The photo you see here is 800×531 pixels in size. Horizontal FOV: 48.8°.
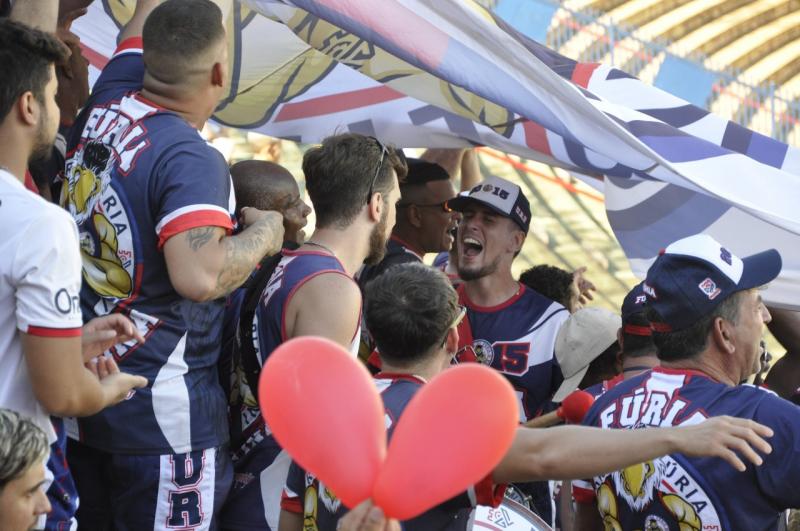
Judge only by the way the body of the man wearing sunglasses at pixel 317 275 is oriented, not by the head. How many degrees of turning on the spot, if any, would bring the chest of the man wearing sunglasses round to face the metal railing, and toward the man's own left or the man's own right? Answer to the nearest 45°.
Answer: approximately 45° to the man's own left

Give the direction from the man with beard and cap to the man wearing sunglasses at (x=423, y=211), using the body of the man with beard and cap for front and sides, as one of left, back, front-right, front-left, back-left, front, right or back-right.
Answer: right

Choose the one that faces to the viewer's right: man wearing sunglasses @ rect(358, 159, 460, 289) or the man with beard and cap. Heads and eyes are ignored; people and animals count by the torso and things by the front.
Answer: the man wearing sunglasses

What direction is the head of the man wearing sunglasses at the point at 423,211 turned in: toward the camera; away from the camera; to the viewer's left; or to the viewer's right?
to the viewer's right

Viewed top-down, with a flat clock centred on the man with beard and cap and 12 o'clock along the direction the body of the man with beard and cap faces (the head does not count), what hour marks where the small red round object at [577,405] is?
The small red round object is roughly at 10 o'clock from the man with beard and cap.

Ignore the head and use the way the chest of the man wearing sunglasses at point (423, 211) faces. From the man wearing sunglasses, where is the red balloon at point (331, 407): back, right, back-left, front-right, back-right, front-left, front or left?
right

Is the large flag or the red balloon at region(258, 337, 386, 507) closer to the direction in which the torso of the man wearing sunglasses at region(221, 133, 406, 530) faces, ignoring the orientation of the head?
the large flag

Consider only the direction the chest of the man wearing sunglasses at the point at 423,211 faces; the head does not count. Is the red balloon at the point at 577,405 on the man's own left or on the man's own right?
on the man's own right

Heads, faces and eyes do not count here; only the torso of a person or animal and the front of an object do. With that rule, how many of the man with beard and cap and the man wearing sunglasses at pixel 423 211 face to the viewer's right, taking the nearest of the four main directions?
1

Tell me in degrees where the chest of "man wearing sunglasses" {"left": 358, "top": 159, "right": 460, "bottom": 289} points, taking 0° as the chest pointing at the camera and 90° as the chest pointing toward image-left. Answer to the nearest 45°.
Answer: approximately 270°

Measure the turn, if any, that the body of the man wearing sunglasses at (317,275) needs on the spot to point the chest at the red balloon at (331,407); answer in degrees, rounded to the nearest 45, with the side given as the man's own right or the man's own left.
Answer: approximately 135° to the man's own right

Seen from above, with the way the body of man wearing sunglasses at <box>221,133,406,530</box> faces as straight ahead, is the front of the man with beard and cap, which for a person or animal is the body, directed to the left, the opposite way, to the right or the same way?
the opposite way
